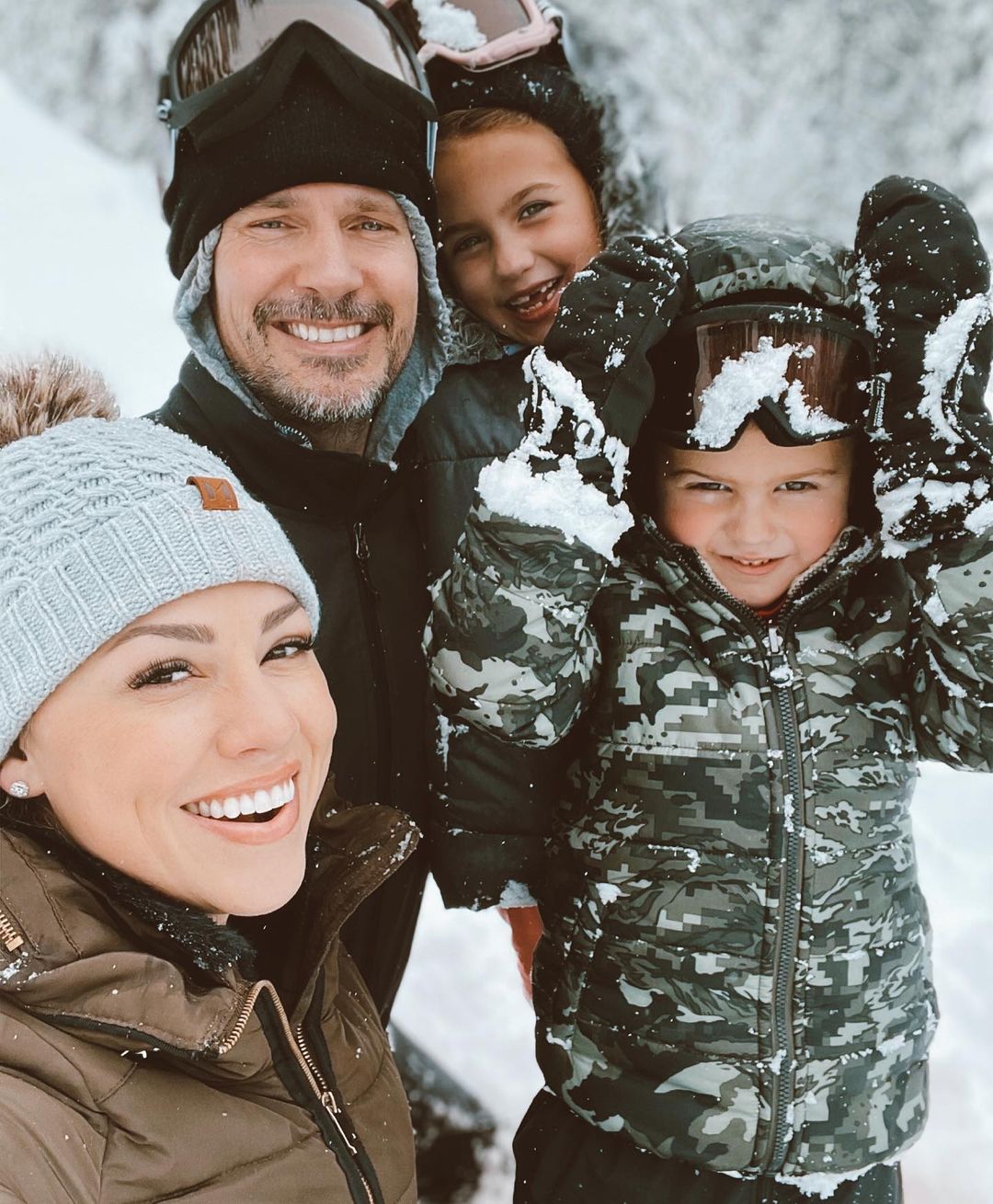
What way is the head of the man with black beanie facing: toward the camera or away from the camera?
toward the camera

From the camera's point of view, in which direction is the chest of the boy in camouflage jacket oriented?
toward the camera

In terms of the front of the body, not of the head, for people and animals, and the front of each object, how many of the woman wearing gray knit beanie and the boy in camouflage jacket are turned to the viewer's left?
0

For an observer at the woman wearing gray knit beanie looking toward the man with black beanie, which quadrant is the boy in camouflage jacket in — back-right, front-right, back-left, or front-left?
front-right

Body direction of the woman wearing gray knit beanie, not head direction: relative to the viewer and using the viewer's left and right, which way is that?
facing the viewer and to the right of the viewer
